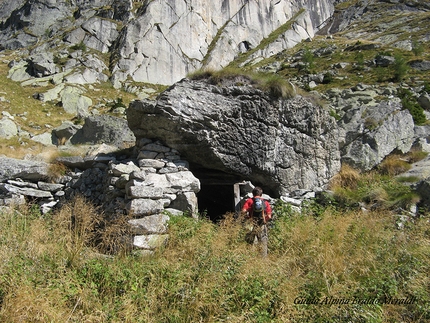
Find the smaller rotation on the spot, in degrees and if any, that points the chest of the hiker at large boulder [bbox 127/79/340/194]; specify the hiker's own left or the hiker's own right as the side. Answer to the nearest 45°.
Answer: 0° — they already face it

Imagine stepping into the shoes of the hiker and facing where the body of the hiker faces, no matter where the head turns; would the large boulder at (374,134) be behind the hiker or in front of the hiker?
in front

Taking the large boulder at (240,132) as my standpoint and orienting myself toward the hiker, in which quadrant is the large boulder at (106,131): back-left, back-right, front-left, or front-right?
back-right

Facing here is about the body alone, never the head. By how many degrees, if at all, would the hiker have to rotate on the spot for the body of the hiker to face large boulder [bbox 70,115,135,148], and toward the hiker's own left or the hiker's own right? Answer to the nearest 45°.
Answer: approximately 45° to the hiker's own left

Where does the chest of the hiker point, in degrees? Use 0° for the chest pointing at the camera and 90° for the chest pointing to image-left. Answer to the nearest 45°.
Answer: approximately 180°

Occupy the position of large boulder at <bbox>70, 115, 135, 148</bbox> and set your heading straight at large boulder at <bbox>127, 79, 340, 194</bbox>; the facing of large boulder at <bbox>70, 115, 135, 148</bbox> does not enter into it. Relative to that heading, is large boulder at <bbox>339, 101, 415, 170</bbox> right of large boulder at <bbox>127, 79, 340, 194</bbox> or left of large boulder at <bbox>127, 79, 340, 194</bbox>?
left

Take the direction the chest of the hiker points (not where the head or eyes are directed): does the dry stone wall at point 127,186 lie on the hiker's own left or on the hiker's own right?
on the hiker's own left
